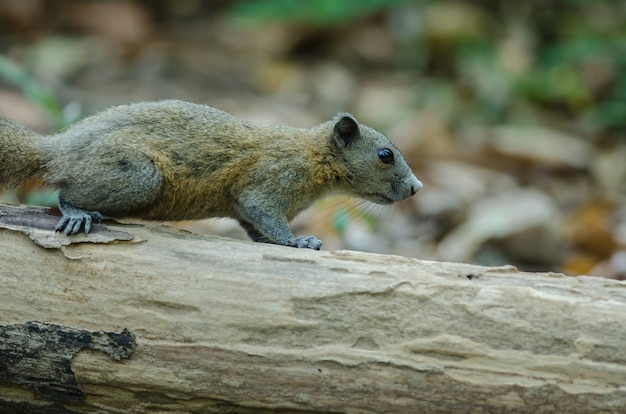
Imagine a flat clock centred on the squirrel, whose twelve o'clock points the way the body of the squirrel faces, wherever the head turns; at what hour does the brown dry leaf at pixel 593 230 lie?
The brown dry leaf is roughly at 11 o'clock from the squirrel.

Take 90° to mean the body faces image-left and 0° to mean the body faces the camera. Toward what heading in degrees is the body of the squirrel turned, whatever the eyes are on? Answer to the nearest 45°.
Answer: approximately 270°
